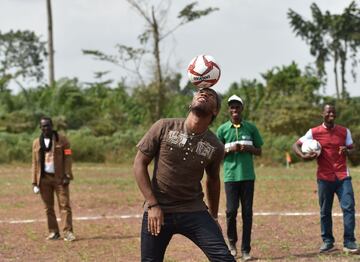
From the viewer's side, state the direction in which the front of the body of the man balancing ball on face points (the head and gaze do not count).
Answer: toward the camera

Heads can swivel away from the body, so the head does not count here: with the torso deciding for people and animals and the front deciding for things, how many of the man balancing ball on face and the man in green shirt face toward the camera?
2

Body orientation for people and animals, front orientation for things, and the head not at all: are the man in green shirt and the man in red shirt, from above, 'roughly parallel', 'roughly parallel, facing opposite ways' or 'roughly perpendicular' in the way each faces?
roughly parallel

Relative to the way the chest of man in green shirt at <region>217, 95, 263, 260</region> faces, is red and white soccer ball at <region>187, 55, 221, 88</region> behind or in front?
in front

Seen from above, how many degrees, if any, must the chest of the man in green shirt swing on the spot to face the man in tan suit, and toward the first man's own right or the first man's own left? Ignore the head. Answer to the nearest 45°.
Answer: approximately 135° to the first man's own right

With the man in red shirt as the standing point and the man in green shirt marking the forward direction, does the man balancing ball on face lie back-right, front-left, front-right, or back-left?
front-left

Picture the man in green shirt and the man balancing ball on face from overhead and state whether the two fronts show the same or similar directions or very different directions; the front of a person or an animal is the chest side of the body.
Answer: same or similar directions

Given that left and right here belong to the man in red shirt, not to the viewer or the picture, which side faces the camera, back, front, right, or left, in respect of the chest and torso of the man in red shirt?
front

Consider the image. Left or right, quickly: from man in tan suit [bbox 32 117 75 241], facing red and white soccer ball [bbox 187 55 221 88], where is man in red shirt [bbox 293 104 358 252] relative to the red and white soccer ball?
left

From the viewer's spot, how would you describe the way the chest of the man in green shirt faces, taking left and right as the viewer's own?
facing the viewer

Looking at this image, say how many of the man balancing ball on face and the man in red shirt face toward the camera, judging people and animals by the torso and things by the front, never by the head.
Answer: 2

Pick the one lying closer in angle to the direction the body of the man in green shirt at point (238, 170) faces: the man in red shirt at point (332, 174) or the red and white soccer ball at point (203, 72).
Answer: the red and white soccer ball

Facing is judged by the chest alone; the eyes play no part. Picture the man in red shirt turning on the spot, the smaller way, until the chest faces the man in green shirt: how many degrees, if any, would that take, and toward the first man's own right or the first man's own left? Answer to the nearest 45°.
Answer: approximately 45° to the first man's own right
